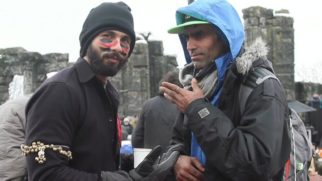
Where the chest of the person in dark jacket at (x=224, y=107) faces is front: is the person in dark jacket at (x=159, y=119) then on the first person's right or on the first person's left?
on the first person's right

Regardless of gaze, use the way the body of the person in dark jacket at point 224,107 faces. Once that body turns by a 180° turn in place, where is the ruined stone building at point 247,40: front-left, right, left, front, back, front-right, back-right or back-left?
front-left

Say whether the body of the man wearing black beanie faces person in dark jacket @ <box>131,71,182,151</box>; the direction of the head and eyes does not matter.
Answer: no

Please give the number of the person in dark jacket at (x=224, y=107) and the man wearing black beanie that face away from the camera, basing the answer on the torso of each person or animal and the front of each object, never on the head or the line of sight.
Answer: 0

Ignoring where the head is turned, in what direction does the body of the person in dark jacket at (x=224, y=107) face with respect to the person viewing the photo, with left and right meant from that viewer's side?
facing the viewer and to the left of the viewer

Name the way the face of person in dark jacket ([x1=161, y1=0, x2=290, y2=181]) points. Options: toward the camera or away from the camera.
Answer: toward the camera

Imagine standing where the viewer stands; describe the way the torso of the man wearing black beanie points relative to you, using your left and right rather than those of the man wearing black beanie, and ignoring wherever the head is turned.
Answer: facing the viewer and to the right of the viewer

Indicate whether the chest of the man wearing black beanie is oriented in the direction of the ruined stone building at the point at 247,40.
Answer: no

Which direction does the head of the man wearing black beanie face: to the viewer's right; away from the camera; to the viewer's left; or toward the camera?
toward the camera
